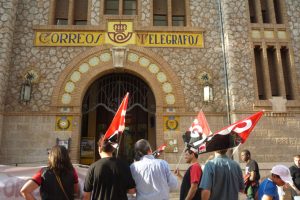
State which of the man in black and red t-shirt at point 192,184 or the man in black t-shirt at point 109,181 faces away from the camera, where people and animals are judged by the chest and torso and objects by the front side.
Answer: the man in black t-shirt at point 109,181

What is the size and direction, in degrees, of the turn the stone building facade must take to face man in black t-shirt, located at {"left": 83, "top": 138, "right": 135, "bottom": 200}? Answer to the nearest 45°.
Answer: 0° — it already faces them

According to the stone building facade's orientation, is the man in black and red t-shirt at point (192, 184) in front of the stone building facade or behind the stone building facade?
in front

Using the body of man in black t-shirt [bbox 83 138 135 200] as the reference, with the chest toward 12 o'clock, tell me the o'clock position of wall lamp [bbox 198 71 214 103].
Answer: The wall lamp is roughly at 1 o'clock from the man in black t-shirt.

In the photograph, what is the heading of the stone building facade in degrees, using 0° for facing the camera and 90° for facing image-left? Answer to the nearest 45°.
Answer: approximately 0°

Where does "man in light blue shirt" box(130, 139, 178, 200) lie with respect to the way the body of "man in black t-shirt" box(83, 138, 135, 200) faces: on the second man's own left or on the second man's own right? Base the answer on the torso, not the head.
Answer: on the second man's own right

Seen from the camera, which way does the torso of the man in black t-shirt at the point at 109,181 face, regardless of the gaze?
away from the camera

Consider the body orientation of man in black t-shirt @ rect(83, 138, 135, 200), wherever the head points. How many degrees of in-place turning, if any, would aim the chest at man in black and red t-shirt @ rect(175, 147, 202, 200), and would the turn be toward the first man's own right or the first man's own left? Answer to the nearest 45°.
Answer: approximately 90° to the first man's own right
